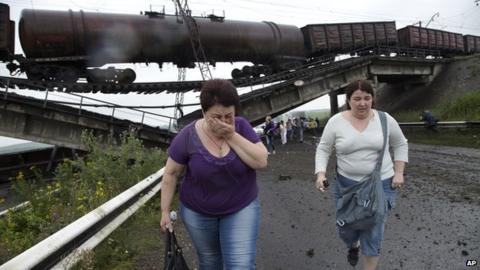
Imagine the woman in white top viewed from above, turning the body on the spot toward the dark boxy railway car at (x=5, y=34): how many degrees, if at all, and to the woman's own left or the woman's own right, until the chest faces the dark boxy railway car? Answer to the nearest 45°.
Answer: approximately 135° to the woman's own right

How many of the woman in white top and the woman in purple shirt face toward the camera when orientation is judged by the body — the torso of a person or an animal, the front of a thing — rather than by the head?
2

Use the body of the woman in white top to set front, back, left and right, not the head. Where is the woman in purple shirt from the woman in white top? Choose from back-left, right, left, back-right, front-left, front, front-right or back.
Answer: front-right

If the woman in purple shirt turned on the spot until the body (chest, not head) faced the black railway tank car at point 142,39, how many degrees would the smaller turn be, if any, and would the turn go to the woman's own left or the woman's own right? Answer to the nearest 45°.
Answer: approximately 180°

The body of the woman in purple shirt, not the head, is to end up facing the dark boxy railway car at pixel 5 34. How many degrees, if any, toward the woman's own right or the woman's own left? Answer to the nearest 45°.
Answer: approximately 135° to the woman's own right

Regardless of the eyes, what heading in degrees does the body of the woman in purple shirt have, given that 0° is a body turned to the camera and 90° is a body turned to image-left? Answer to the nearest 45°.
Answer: approximately 0°

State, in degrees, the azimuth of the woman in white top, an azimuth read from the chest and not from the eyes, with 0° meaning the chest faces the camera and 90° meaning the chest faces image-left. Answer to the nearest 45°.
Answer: approximately 0°
